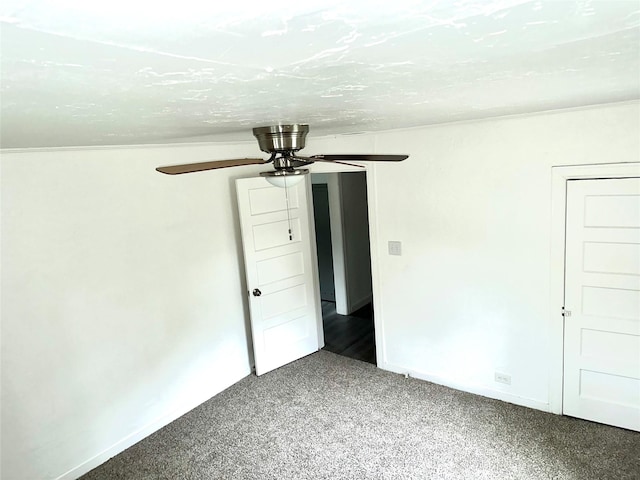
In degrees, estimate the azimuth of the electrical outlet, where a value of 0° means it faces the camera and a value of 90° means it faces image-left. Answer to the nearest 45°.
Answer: approximately 0°

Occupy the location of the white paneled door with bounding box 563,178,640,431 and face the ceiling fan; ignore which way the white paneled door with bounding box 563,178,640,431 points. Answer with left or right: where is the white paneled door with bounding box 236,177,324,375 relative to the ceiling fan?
right

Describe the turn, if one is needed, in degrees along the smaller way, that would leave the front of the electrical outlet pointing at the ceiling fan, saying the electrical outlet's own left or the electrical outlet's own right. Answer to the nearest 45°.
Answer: approximately 45° to the electrical outlet's own right

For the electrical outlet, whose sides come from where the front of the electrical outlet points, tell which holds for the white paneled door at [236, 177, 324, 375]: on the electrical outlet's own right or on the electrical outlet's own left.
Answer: on the electrical outlet's own right
